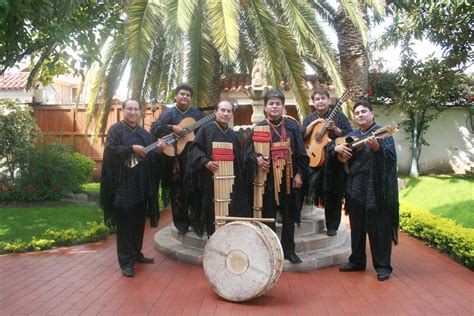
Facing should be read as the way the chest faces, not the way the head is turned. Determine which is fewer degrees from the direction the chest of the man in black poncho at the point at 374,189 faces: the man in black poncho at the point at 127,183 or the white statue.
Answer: the man in black poncho

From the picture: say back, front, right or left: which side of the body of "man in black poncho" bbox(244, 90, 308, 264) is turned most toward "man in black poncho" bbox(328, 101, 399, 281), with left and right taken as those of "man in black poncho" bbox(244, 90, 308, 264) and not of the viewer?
left

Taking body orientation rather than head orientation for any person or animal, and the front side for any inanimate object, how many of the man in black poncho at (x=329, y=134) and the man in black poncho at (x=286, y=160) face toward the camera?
2

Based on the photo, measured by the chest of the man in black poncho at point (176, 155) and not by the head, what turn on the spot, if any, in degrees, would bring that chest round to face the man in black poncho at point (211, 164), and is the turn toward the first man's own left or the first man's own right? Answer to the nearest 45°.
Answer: approximately 45° to the first man's own left

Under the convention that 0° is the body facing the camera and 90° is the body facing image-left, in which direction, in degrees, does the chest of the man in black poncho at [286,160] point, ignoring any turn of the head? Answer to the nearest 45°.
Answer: approximately 0°
